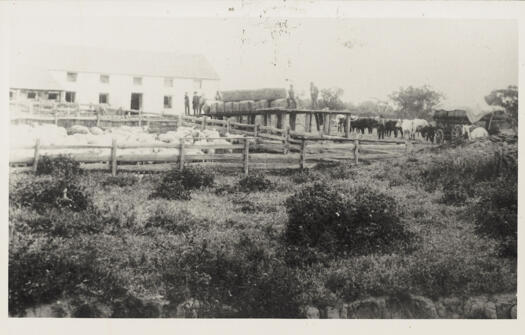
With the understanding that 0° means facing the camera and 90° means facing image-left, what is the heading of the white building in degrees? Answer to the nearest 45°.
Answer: approximately 0°

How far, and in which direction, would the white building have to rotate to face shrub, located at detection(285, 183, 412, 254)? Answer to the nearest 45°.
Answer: approximately 45° to its left

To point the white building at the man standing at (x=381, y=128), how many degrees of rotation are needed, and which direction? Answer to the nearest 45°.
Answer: approximately 90° to its left

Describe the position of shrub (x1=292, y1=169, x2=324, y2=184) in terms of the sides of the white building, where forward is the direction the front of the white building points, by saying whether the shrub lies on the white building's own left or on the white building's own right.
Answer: on the white building's own left

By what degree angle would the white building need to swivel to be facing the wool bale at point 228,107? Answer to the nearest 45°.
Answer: approximately 90° to its left

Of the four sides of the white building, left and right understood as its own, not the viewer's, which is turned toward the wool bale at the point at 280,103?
left

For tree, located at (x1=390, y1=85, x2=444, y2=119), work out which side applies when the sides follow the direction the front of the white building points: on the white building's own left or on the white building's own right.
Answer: on the white building's own left

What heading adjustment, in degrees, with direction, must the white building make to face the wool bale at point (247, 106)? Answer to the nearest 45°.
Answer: approximately 90° to its left

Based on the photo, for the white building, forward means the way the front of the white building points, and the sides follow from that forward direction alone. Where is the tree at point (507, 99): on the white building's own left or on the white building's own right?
on the white building's own left
